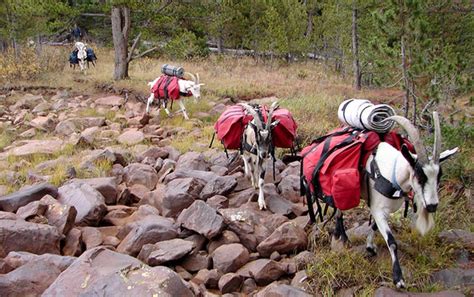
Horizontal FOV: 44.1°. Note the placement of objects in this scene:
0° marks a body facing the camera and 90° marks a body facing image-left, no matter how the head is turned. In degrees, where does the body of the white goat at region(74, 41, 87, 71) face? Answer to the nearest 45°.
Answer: approximately 0°

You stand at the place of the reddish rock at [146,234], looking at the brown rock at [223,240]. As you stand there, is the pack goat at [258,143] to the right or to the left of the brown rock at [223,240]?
left

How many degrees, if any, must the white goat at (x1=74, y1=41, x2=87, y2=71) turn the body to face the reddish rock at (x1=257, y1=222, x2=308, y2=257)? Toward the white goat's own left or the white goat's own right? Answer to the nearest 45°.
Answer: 0° — it already faces it

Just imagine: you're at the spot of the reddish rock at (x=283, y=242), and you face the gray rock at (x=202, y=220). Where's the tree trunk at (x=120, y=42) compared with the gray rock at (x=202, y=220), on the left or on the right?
right

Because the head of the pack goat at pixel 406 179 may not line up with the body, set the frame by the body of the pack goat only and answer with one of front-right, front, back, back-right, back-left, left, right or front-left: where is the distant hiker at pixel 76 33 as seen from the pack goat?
back

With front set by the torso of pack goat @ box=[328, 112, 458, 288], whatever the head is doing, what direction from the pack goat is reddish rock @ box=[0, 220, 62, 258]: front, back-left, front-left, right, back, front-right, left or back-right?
back-right

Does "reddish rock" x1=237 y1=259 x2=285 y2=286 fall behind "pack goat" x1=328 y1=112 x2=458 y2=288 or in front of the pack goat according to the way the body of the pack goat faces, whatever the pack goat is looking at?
behind

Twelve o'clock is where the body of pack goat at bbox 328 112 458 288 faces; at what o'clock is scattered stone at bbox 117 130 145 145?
The scattered stone is roughly at 6 o'clock from the pack goat.
